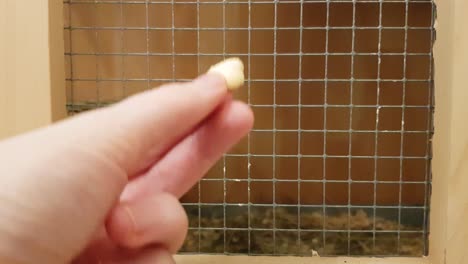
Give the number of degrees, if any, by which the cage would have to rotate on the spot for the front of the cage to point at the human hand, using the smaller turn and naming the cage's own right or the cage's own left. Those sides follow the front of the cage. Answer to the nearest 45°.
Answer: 0° — it already faces them

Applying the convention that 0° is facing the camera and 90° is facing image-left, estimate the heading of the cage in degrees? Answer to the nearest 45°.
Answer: approximately 0°
